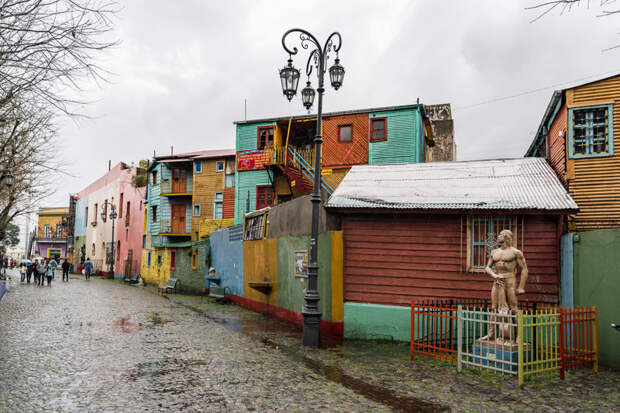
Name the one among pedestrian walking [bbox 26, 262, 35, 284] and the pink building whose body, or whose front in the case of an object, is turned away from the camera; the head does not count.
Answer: the pedestrian walking

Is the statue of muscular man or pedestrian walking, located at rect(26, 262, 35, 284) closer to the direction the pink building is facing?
the pedestrian walking

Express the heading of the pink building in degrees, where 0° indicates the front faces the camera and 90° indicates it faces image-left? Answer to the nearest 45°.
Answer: approximately 45°

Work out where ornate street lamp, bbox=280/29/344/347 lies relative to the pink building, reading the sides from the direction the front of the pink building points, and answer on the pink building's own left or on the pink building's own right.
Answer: on the pink building's own left

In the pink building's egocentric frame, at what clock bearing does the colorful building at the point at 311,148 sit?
The colorful building is roughly at 10 o'clock from the pink building.

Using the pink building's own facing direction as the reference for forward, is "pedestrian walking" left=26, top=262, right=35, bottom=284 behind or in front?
in front

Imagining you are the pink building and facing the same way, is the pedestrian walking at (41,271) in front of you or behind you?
in front
